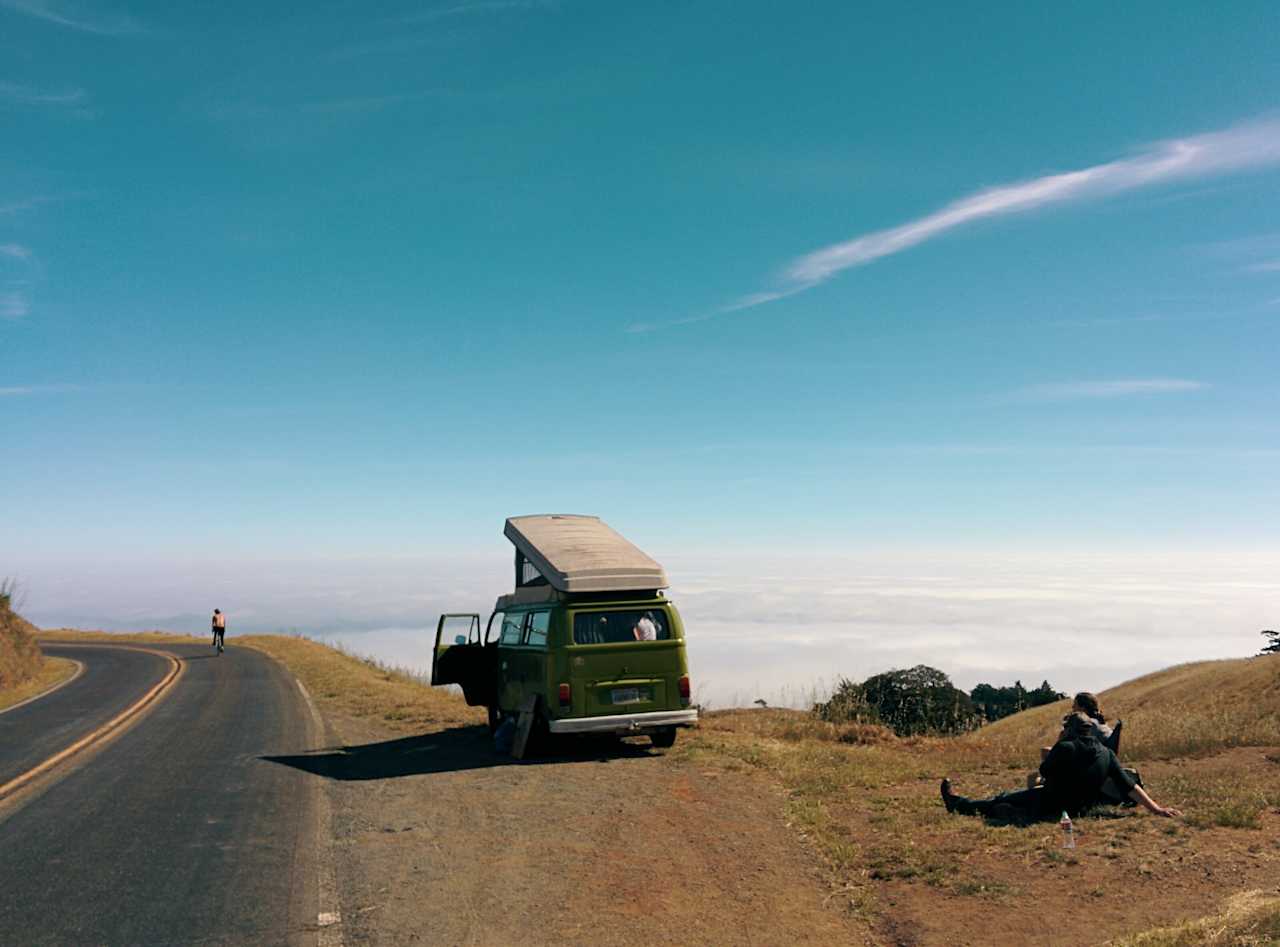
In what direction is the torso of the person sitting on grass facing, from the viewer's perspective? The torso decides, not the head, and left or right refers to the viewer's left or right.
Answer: facing away from the viewer and to the left of the viewer

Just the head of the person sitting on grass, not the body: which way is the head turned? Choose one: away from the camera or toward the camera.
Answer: away from the camera
